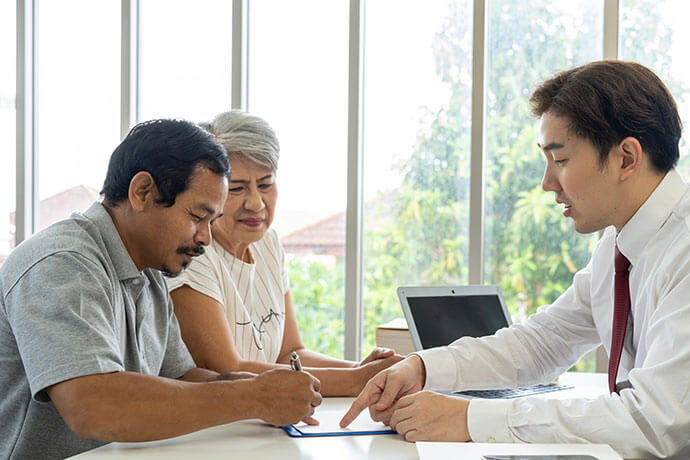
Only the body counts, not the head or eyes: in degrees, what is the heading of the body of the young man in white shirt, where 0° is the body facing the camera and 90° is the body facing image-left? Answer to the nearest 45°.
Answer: approximately 90°

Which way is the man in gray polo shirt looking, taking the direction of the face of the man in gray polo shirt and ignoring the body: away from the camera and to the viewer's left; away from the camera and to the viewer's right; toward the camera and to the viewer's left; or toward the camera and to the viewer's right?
toward the camera and to the viewer's right

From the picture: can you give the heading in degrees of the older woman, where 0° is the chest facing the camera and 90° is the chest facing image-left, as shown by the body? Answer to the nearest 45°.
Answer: approximately 315°

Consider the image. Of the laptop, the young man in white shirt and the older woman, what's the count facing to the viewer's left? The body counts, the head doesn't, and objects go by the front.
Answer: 1

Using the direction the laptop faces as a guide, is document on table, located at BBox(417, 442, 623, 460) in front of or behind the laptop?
in front
